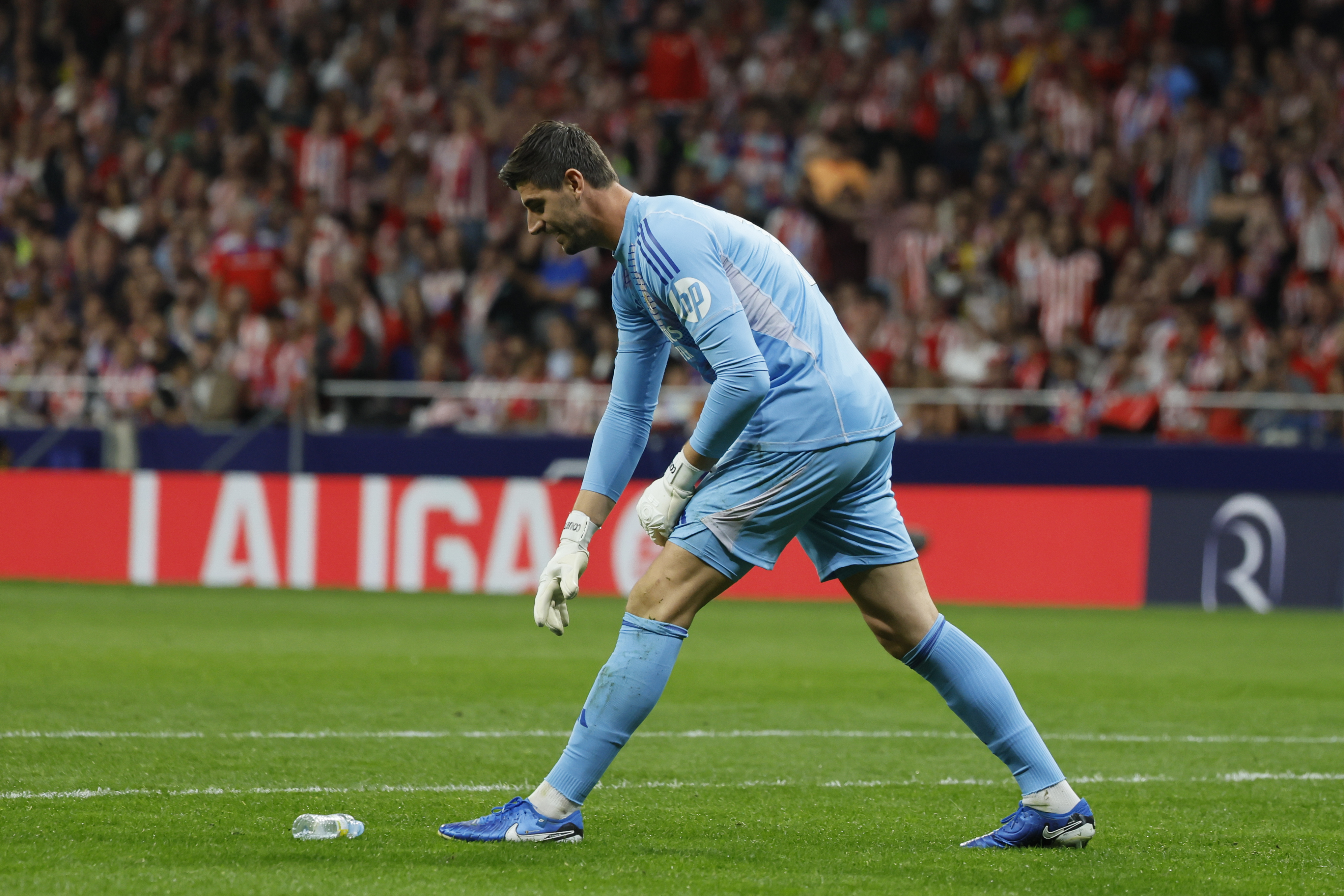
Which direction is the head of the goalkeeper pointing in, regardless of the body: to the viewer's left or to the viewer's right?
to the viewer's left

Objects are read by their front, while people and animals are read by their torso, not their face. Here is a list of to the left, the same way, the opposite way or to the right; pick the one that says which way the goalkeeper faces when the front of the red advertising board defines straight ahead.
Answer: to the right

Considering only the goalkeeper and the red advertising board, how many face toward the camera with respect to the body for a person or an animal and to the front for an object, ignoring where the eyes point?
1

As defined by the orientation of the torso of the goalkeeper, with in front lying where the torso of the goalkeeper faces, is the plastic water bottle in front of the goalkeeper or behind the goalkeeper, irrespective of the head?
in front

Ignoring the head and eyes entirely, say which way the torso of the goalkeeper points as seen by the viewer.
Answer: to the viewer's left

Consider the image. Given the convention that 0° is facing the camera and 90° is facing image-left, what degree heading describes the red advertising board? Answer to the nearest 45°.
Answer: approximately 0°

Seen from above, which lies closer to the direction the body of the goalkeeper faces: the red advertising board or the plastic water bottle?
the plastic water bottle

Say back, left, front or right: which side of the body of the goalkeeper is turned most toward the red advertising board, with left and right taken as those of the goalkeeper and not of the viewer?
right

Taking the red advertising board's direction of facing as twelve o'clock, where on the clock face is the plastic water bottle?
The plastic water bottle is roughly at 12 o'clock from the red advertising board.
